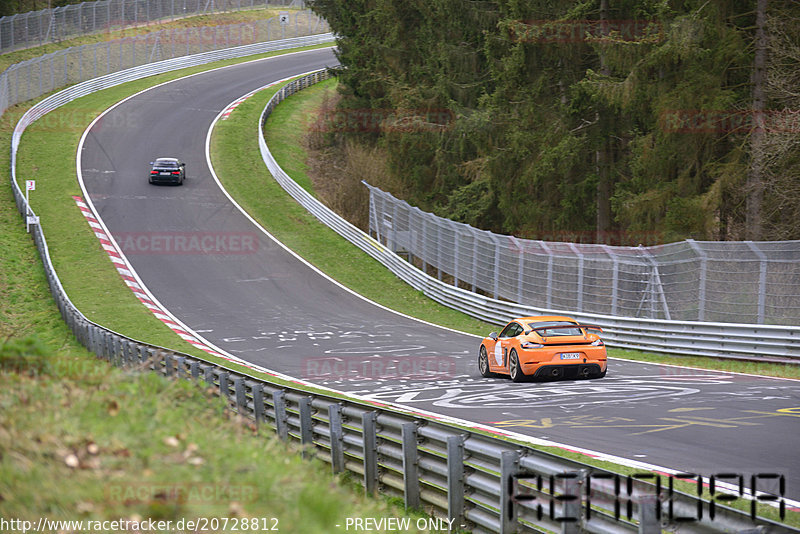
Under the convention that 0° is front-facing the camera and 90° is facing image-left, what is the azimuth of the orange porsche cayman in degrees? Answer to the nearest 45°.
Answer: approximately 135°

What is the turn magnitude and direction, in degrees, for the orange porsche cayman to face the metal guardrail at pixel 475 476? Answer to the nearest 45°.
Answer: approximately 135° to its left
